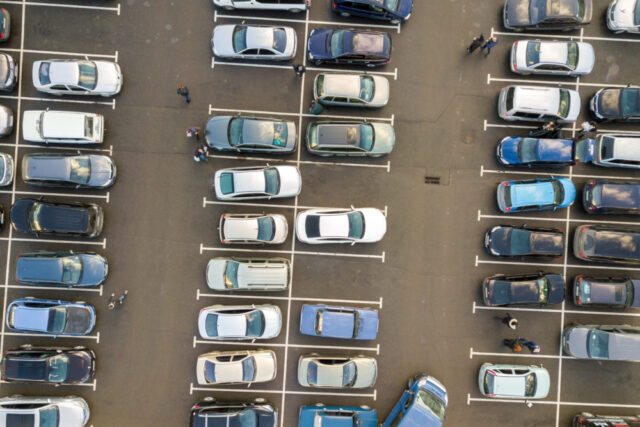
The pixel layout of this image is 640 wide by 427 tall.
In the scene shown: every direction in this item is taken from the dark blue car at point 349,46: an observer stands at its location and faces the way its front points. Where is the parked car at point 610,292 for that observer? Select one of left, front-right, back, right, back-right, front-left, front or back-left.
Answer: back

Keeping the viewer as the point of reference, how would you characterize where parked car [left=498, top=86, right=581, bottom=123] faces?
facing to the right of the viewer

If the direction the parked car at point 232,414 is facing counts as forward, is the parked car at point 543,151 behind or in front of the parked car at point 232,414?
in front

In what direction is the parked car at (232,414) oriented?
to the viewer's right

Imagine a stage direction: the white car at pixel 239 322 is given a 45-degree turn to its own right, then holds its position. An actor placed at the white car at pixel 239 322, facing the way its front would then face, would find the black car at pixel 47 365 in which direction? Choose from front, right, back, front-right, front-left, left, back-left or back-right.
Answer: back-right

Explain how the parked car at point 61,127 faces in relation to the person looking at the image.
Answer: facing to the left of the viewer

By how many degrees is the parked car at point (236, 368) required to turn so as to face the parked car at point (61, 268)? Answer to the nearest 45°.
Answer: approximately 180°

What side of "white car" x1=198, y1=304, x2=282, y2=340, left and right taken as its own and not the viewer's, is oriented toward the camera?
right
